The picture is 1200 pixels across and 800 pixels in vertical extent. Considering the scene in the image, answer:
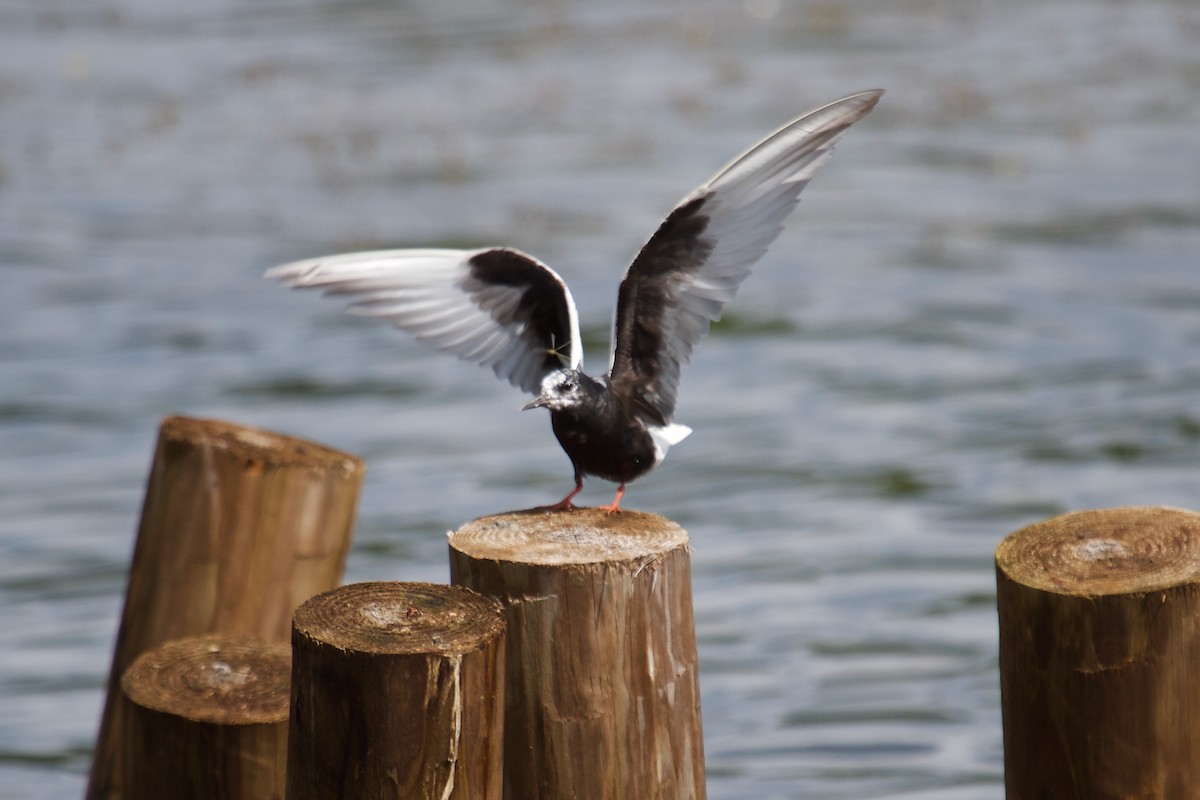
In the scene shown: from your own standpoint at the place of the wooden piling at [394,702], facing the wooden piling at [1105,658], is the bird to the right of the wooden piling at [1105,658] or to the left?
left

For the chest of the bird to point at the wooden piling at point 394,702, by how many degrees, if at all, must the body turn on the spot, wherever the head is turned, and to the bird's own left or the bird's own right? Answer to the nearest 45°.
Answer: approximately 45° to the bird's own left

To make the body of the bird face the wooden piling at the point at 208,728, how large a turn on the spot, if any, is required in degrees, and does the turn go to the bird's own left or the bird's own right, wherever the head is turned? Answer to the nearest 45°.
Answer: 0° — it already faces it

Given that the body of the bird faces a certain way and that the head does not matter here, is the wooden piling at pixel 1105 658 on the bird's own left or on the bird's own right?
on the bird's own left

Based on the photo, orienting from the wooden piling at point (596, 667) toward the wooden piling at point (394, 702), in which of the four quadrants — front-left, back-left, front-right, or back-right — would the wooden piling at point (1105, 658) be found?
back-left

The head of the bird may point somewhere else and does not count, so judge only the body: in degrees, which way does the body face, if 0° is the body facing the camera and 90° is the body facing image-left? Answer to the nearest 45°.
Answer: approximately 45°
